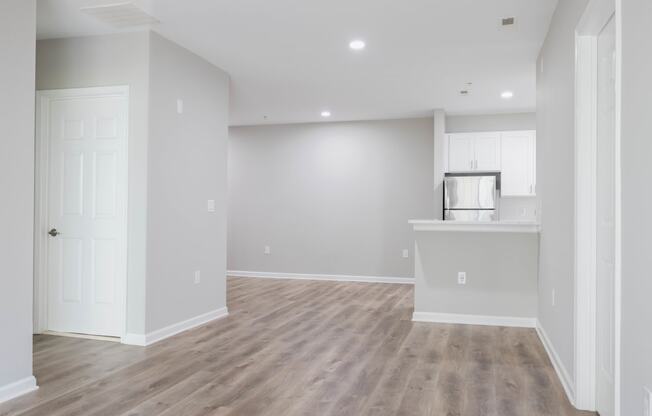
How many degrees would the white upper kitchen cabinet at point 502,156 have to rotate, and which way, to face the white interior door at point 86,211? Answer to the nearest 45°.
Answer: approximately 45° to its right

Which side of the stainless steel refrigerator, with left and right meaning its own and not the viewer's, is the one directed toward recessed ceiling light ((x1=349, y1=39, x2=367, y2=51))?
front

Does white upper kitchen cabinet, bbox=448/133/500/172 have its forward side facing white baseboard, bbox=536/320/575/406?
yes

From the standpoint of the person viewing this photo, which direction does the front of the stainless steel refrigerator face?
facing the viewer

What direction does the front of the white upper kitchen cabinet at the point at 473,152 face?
toward the camera

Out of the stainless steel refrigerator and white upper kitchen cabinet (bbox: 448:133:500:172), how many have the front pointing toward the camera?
2

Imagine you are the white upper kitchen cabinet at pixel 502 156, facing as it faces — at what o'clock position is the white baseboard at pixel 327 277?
The white baseboard is roughly at 3 o'clock from the white upper kitchen cabinet.

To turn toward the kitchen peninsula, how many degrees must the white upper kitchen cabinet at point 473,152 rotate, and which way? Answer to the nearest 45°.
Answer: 0° — it already faces it

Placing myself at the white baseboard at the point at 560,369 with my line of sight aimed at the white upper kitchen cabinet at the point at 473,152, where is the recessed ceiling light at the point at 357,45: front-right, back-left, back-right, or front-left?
front-left

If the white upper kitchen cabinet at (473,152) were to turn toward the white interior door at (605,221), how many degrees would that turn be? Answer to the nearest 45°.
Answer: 0° — it already faces it

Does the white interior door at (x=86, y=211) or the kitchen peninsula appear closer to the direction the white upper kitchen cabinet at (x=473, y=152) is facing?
the kitchen peninsula

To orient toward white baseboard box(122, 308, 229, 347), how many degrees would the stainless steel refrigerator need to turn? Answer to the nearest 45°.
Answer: approximately 45° to its right

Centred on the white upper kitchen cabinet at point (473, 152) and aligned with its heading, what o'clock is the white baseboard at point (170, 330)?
The white baseboard is roughly at 1 o'clock from the white upper kitchen cabinet.

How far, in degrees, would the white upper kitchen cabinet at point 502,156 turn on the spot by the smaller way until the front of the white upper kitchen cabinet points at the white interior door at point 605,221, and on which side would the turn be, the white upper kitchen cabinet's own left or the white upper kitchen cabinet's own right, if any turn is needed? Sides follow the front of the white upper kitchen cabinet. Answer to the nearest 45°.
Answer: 0° — it already faces it

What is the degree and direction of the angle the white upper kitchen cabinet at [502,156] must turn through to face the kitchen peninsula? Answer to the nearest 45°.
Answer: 0° — it already faces it

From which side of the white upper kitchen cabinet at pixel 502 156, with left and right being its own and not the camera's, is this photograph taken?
front
